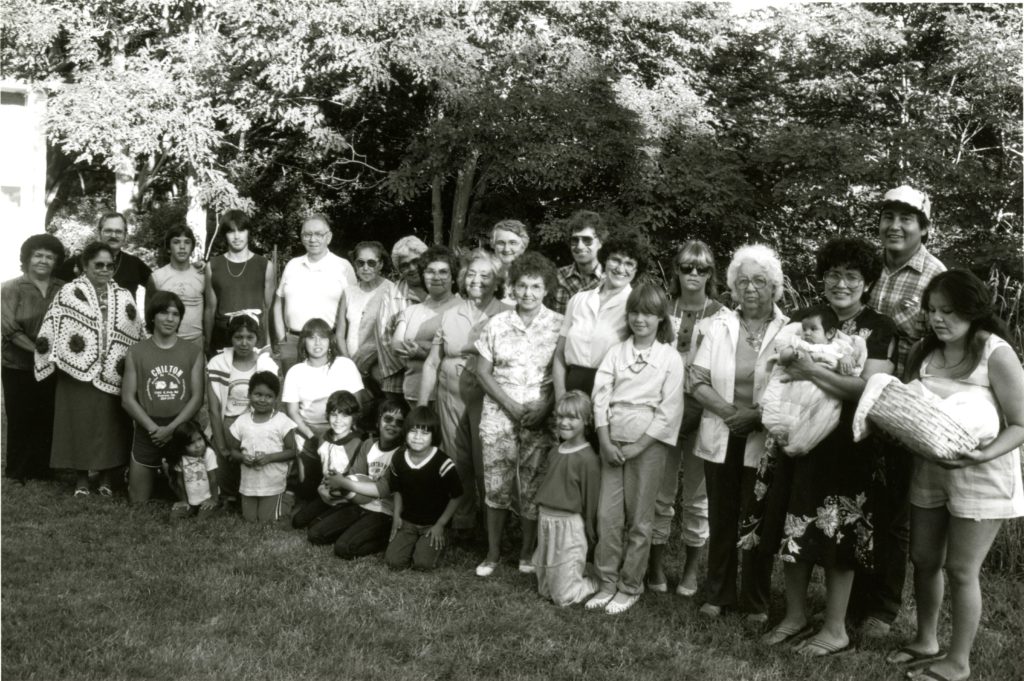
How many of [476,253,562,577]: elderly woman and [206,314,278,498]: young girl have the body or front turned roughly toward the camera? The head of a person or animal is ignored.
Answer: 2

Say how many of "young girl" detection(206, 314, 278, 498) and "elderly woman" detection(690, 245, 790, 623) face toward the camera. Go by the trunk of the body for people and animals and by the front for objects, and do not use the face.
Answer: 2

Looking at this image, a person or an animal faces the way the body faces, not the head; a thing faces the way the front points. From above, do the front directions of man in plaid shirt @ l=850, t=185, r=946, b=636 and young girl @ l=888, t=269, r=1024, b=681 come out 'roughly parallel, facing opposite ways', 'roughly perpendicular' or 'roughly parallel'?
roughly parallel

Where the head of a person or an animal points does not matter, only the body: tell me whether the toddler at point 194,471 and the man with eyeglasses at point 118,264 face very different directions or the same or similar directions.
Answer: same or similar directions

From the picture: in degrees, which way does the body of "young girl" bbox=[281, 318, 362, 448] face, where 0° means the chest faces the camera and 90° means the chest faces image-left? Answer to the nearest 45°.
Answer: approximately 0°

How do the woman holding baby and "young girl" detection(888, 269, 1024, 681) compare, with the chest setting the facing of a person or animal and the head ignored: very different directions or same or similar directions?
same or similar directions

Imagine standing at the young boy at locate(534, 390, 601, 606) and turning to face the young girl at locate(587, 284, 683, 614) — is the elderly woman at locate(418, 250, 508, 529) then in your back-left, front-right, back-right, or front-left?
back-left

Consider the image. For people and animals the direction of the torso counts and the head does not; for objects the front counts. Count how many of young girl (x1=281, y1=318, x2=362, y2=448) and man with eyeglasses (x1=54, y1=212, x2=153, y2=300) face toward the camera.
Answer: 2

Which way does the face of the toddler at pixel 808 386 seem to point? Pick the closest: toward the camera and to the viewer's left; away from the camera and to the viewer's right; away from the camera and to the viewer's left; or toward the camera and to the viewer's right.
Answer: toward the camera and to the viewer's left

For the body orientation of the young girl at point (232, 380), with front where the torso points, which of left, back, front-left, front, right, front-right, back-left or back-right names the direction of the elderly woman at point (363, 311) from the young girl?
left

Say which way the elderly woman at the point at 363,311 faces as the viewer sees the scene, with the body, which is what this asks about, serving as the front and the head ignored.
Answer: toward the camera

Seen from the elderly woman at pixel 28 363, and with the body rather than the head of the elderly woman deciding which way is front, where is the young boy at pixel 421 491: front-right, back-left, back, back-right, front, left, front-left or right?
front

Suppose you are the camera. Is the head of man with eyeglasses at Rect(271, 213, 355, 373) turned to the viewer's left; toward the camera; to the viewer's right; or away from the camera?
toward the camera

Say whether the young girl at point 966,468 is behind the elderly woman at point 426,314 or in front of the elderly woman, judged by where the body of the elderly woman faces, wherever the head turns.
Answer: in front

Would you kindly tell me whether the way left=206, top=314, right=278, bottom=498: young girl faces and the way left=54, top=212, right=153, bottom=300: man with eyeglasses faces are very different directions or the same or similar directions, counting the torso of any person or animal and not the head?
same or similar directions

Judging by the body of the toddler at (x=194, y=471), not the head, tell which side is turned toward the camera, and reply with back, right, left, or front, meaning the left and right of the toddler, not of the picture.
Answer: front

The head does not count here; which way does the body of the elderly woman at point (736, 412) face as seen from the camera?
toward the camera

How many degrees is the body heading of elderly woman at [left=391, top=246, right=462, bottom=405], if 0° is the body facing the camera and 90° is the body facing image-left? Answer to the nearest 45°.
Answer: approximately 0°

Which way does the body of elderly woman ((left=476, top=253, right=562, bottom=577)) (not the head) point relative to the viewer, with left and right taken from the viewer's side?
facing the viewer
